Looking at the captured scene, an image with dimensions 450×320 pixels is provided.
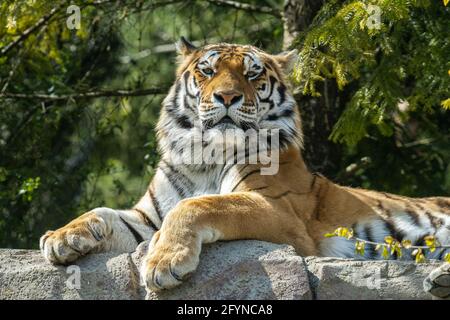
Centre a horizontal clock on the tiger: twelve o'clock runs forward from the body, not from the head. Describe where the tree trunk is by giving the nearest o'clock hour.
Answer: The tree trunk is roughly at 5 o'clock from the tiger.

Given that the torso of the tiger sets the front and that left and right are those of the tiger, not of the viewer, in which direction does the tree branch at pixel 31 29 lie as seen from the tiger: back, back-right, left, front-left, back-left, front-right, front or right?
right

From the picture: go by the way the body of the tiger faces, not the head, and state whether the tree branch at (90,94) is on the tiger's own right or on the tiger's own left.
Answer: on the tiger's own right

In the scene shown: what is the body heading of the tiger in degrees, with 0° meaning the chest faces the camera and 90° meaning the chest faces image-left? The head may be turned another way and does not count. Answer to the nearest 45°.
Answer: approximately 45°

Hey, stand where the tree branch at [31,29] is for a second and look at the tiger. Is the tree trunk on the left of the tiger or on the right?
left

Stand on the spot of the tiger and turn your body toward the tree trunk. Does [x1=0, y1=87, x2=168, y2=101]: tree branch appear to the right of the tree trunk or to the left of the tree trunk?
left

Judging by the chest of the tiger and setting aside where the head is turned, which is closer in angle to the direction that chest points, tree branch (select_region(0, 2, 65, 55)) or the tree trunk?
the tree branch

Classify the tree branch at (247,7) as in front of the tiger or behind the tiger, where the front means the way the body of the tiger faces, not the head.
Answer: behind
